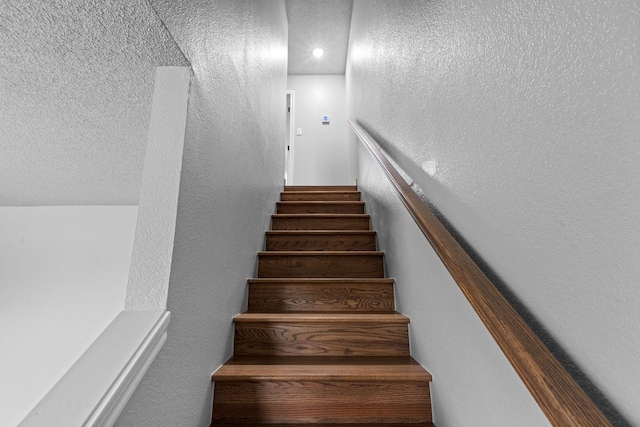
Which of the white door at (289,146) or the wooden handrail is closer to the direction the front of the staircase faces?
the wooden handrail

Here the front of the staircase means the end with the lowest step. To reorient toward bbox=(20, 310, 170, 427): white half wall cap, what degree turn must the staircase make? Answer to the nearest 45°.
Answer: approximately 45° to its right

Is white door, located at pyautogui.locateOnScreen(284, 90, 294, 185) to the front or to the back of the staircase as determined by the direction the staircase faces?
to the back

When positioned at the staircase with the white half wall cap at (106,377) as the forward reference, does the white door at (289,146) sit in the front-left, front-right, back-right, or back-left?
back-right

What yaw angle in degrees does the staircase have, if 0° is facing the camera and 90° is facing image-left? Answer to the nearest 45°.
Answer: approximately 0°
